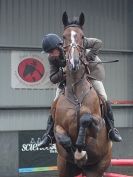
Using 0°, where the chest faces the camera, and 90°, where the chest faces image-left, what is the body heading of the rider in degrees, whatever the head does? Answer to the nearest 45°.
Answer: approximately 0°

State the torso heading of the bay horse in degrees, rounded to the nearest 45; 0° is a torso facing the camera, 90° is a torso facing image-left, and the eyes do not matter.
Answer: approximately 0°
